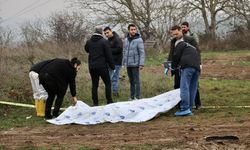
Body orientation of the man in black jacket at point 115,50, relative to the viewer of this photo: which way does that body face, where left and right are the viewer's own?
facing the viewer and to the left of the viewer

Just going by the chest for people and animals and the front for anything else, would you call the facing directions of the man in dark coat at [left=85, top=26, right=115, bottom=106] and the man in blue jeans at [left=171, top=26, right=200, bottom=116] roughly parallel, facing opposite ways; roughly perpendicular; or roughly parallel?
roughly perpendicular

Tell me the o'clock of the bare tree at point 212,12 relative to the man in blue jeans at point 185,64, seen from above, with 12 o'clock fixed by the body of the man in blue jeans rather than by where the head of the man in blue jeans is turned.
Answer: The bare tree is roughly at 3 o'clock from the man in blue jeans.

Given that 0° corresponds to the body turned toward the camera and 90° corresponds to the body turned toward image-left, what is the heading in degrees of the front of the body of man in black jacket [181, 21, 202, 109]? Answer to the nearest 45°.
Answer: approximately 45°

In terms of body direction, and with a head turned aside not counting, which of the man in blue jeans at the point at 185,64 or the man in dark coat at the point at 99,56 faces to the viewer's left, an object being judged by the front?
the man in blue jeans

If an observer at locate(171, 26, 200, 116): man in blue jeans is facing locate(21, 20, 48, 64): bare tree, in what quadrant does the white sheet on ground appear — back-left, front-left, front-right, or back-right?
front-left

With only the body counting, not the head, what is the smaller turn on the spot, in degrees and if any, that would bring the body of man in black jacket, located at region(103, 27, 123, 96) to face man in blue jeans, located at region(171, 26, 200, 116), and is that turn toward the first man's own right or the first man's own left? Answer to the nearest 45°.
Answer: approximately 90° to the first man's own left

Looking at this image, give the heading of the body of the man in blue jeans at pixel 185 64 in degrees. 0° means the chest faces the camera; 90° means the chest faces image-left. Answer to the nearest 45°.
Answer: approximately 90°

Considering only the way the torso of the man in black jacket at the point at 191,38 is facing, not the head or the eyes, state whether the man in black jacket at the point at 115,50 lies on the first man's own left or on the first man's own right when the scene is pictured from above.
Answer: on the first man's own right
